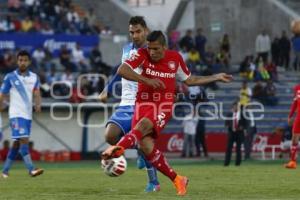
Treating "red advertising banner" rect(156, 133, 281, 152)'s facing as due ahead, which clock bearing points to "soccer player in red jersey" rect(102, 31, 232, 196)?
The soccer player in red jersey is roughly at 12 o'clock from the red advertising banner.

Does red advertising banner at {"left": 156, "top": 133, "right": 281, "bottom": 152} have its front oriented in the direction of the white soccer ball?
yes

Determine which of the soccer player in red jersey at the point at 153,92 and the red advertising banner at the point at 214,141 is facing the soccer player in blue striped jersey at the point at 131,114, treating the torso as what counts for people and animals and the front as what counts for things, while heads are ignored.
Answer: the red advertising banner

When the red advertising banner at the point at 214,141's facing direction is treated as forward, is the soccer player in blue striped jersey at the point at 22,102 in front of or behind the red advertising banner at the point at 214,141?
in front

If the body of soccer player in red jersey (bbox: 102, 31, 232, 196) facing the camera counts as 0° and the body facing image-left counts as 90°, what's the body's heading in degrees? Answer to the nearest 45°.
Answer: approximately 0°

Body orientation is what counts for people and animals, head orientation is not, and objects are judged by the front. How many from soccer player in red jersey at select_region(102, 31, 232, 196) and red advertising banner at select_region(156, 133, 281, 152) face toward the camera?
2

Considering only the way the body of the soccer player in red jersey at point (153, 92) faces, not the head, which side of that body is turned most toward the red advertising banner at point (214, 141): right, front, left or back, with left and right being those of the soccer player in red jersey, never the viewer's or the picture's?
back

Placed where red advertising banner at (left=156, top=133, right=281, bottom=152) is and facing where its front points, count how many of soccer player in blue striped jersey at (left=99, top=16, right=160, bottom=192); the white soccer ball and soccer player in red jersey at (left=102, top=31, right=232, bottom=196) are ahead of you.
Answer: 3

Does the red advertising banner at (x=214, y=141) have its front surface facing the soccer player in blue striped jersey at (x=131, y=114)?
yes
